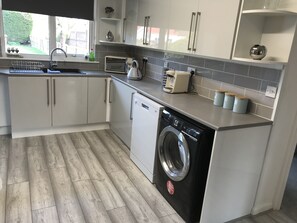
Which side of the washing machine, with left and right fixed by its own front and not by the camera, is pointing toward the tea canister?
back

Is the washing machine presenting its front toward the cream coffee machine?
no

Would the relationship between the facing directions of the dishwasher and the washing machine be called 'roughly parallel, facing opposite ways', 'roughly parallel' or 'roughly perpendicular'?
roughly parallel

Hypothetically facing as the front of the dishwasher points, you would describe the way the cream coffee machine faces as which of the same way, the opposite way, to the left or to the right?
the same way

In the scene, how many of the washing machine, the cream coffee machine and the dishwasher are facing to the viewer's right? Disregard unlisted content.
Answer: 0

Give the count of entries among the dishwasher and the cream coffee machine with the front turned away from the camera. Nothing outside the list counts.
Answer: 0

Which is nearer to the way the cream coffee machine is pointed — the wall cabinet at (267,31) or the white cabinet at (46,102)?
the white cabinet

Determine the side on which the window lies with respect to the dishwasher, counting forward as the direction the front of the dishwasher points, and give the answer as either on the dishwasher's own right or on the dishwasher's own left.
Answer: on the dishwasher's own right

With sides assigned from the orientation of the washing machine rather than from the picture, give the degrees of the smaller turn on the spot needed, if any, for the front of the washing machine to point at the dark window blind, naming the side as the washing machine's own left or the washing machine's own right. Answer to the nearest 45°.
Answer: approximately 90° to the washing machine's own right

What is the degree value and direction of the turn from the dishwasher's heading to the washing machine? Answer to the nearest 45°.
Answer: approximately 90° to its left

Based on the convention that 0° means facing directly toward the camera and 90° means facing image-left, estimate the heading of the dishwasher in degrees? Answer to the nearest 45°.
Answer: approximately 45°

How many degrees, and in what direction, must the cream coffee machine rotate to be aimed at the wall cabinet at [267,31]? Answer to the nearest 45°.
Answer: approximately 90° to its left

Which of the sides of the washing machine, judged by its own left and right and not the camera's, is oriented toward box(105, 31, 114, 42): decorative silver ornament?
right

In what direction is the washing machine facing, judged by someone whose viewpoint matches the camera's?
facing the viewer and to the left of the viewer

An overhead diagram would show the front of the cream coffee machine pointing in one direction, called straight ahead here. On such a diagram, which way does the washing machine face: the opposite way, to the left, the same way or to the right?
the same way

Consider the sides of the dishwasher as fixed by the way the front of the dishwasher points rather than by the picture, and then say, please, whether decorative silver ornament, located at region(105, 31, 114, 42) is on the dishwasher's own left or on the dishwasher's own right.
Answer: on the dishwasher's own right

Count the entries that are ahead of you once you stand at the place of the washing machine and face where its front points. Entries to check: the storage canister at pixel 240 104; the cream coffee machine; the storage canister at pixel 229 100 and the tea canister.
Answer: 0

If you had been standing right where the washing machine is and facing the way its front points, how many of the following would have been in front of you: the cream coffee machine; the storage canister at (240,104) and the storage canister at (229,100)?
0

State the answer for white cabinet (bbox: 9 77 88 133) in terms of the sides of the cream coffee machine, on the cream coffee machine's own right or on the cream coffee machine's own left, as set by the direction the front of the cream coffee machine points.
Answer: on the cream coffee machine's own right
